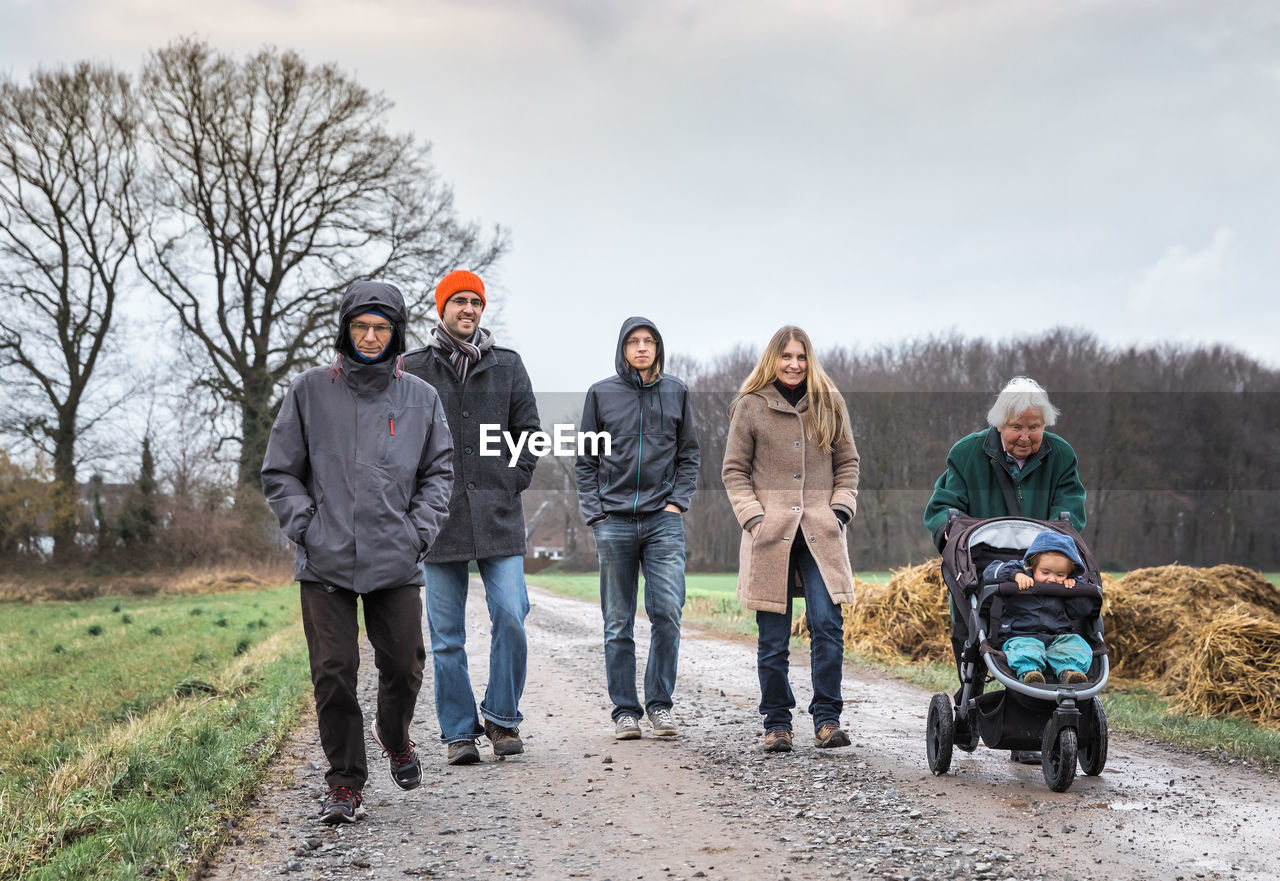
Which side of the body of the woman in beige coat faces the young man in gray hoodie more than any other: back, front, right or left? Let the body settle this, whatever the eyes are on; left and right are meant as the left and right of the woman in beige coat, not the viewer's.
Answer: right

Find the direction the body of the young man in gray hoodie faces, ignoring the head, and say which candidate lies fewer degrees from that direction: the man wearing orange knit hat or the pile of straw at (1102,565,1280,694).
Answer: the man wearing orange knit hat

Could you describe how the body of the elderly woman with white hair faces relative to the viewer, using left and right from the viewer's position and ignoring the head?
facing the viewer

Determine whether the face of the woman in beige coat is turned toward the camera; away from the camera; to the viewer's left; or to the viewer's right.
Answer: toward the camera

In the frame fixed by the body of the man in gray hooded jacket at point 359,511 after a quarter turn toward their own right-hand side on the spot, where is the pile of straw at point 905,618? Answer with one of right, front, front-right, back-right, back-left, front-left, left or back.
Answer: back-right

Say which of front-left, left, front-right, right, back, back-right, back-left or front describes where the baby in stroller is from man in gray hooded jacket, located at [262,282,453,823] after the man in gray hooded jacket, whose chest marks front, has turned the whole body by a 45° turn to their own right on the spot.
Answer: back-left

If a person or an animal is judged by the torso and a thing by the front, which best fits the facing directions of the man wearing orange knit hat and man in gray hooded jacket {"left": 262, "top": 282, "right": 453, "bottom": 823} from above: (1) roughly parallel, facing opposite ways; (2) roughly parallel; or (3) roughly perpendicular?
roughly parallel

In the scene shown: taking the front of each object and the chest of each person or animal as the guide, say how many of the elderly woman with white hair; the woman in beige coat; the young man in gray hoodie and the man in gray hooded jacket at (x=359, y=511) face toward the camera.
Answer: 4

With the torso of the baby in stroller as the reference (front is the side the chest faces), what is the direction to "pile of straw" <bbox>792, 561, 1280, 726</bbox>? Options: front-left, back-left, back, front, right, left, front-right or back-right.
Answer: back

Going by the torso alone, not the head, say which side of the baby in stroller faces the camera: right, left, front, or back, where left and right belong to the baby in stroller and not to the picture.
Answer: front

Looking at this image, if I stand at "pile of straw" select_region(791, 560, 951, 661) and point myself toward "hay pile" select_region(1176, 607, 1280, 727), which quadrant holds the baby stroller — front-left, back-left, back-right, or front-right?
front-right

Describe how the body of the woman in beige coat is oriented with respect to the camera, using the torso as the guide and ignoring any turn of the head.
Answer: toward the camera

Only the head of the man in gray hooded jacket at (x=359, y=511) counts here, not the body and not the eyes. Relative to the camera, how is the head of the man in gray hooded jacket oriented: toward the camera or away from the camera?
toward the camera

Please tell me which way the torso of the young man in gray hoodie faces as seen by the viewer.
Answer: toward the camera

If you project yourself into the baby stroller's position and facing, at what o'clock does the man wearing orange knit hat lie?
The man wearing orange knit hat is roughly at 3 o'clock from the baby stroller.

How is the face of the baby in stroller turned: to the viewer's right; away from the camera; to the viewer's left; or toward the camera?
toward the camera

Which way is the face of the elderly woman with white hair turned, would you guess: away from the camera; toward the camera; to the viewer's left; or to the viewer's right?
toward the camera

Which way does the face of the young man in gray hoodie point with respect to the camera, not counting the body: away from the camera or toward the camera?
toward the camera
